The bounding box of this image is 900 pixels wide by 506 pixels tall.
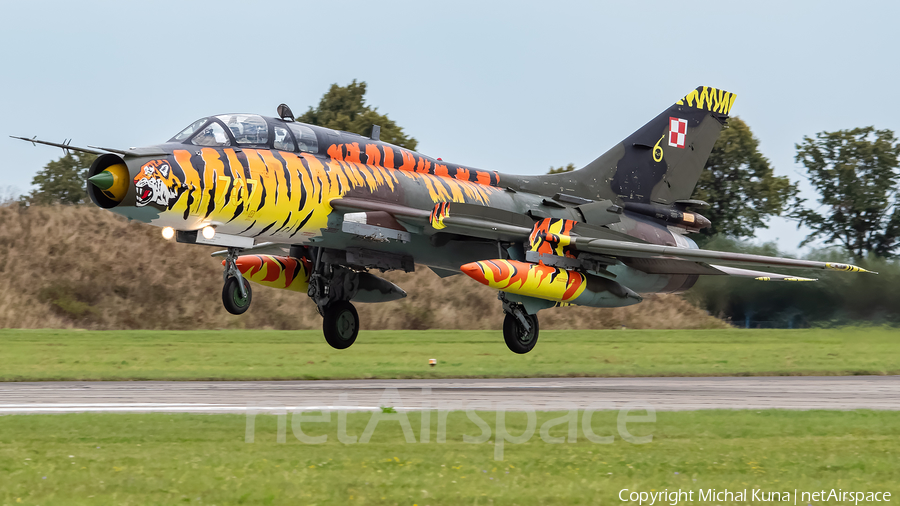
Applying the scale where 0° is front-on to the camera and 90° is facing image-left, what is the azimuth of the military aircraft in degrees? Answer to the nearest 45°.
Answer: approximately 45°

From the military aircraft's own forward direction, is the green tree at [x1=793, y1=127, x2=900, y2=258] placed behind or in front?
behind
